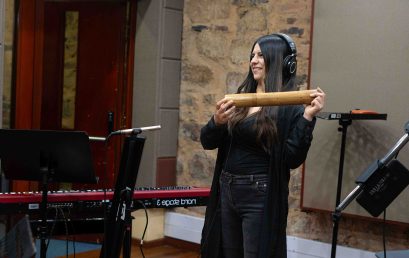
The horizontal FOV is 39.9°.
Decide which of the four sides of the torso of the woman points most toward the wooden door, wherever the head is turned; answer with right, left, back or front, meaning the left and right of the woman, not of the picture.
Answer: right

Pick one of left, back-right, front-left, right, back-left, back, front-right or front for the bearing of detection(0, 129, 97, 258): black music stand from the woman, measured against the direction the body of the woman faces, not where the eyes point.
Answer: front-right

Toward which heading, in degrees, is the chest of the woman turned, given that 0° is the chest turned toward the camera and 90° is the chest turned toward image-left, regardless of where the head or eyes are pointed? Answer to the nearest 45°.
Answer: approximately 45°

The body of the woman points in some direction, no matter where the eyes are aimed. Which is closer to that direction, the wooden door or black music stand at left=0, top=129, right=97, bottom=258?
the black music stand

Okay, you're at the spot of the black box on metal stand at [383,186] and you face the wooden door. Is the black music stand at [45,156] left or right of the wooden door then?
left
